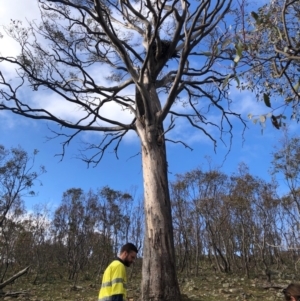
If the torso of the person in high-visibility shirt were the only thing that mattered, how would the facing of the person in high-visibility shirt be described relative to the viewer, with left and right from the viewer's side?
facing to the right of the viewer
